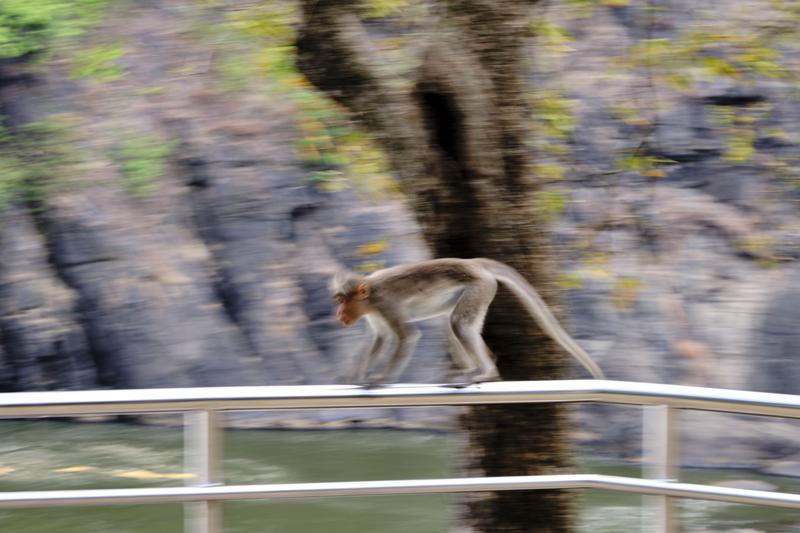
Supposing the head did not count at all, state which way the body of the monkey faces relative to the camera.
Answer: to the viewer's left

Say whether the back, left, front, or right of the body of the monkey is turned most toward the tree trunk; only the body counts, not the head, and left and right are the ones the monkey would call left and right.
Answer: right
